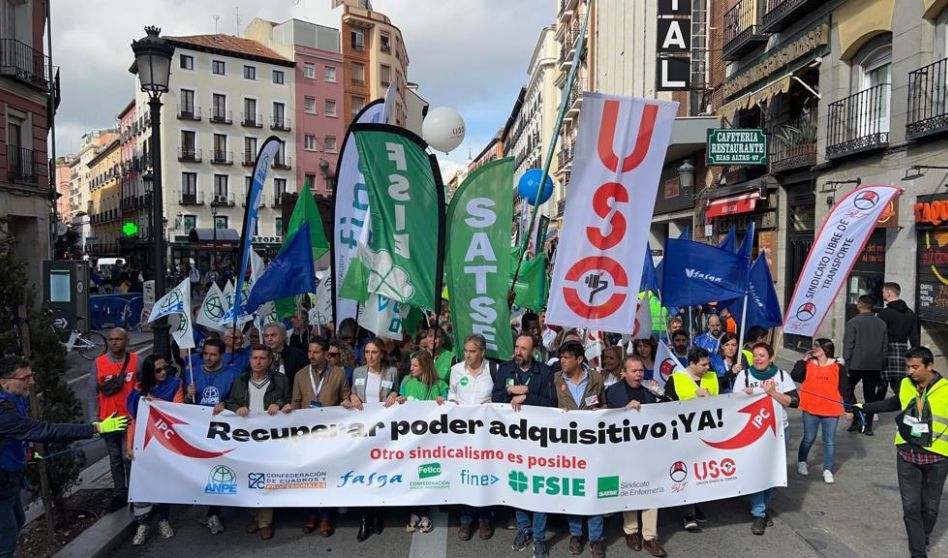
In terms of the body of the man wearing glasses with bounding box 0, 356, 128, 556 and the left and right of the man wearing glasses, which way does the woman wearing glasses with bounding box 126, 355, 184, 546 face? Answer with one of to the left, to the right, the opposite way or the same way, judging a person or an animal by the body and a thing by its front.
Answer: to the right

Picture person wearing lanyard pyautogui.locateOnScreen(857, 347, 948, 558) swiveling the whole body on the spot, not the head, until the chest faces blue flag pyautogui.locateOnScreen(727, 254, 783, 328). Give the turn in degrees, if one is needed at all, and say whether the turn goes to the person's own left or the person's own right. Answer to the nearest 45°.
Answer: approximately 90° to the person's own right

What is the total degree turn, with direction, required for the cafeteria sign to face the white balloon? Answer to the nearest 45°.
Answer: approximately 45° to its right

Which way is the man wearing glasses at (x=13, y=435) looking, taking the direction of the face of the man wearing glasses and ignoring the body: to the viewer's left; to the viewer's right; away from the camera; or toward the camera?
to the viewer's right

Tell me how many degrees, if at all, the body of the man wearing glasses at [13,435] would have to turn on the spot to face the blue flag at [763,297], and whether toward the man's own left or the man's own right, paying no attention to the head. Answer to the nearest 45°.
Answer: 0° — they already face it

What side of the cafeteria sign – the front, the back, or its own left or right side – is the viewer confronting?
front

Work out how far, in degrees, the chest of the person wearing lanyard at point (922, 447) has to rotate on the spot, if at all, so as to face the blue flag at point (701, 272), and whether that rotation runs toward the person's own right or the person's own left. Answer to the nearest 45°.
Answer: approximately 90° to the person's own right

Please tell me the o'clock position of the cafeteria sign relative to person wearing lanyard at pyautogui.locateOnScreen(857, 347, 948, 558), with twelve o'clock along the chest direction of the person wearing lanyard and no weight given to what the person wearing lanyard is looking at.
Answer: The cafeteria sign is roughly at 4 o'clock from the person wearing lanyard.

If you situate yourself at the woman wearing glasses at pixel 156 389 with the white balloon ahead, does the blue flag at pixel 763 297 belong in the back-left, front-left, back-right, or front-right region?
front-right

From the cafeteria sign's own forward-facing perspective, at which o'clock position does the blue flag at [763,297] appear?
The blue flag is roughly at 12 o'clock from the cafeteria sign.

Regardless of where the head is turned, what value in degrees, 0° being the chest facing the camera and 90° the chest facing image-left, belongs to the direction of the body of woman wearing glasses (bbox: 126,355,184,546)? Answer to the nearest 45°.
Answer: approximately 0°

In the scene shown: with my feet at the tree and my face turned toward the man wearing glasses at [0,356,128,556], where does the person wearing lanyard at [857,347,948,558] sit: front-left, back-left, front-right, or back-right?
front-left

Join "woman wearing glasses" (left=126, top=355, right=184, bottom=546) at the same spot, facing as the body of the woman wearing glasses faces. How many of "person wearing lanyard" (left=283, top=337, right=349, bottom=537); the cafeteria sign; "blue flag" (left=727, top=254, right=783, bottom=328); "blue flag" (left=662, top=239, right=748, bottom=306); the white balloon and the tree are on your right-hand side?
1

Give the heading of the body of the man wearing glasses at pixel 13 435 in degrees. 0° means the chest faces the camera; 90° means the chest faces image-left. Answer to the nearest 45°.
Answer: approximately 270°

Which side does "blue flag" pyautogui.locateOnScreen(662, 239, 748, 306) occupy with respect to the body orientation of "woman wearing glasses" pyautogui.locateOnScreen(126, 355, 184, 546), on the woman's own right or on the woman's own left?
on the woman's own left

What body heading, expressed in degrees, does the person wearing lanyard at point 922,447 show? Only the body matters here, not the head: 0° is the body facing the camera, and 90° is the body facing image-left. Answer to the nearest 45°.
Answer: approximately 45°
